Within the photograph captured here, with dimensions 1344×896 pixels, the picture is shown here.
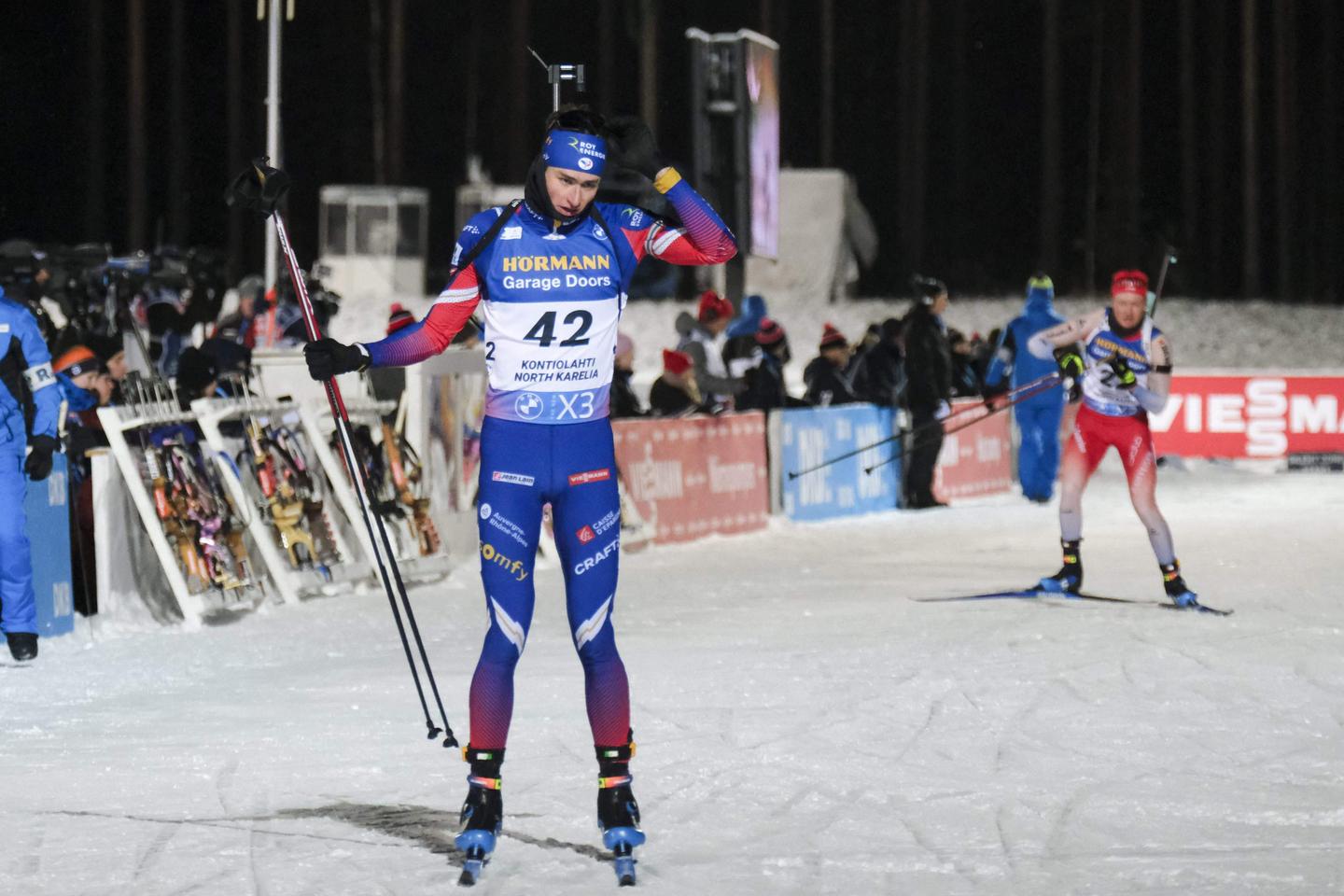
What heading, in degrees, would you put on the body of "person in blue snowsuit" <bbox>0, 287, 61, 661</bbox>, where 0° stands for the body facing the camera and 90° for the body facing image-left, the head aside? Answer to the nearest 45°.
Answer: approximately 0°

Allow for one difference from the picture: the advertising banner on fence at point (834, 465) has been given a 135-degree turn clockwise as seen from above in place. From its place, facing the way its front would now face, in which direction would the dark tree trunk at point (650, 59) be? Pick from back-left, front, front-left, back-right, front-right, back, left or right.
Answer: front-right

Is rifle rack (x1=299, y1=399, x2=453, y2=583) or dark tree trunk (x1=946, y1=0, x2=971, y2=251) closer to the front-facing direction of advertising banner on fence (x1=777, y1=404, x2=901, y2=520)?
the rifle rack

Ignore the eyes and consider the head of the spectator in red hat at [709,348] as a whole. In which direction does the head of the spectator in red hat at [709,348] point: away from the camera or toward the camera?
toward the camera

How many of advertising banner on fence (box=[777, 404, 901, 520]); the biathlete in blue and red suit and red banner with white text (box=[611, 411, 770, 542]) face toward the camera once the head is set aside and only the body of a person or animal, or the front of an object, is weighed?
3

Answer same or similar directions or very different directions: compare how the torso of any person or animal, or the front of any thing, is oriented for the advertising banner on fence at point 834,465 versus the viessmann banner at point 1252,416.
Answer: same or similar directions

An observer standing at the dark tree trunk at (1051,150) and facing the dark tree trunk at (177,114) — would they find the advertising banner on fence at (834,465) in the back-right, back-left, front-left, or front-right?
front-left

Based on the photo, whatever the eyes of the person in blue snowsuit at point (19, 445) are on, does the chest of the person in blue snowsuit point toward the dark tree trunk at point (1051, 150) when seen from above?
no

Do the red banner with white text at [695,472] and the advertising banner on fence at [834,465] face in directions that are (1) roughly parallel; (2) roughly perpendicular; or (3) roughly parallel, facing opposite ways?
roughly parallel

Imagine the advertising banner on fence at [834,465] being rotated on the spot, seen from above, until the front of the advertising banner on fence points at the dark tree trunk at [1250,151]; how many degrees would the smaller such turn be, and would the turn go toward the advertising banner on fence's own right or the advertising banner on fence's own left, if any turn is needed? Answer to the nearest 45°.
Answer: approximately 180°

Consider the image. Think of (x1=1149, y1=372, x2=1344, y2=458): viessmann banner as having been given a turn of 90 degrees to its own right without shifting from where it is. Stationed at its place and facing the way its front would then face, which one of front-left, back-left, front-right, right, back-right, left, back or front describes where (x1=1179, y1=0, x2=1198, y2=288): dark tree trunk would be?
right

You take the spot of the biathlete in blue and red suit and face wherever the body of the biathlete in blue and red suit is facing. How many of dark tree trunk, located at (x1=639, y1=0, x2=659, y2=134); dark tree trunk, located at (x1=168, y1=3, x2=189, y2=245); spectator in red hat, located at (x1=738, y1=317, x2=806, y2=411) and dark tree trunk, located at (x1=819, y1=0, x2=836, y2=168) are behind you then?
4

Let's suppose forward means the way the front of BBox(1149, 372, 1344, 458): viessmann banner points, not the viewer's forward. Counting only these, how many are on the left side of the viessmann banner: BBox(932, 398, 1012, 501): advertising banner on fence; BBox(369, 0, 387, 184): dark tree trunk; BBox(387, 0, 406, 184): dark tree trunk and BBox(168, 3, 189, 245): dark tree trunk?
0

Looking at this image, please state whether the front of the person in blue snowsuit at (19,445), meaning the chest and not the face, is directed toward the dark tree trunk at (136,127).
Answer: no

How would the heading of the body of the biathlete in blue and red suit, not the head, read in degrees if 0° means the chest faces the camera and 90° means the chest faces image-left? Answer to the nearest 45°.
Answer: approximately 0°

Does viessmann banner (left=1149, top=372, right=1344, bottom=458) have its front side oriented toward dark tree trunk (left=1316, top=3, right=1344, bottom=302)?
no

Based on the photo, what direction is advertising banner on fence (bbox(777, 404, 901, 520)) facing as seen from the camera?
toward the camera
